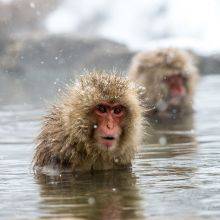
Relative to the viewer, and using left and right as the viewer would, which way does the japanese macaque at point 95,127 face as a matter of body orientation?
facing the viewer and to the right of the viewer

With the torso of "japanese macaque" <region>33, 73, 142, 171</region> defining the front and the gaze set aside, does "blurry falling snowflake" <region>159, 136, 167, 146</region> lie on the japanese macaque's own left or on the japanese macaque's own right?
on the japanese macaque's own left

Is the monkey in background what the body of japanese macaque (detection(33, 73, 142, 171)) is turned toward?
no

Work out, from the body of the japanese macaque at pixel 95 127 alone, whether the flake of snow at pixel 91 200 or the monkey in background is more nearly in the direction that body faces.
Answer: the flake of snow

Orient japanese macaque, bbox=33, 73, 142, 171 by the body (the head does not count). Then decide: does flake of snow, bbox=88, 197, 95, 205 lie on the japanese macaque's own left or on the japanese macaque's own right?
on the japanese macaque's own right
